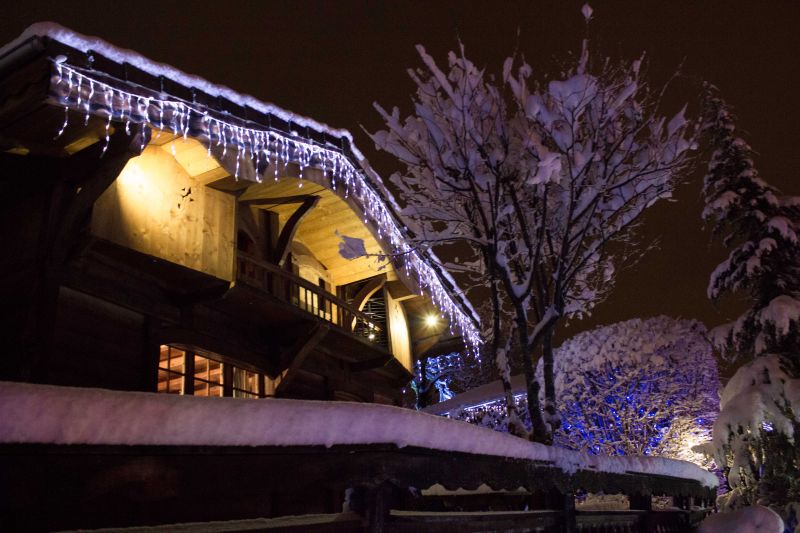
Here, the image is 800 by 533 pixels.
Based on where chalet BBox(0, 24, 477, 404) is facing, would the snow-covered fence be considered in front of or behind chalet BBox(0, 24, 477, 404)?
in front

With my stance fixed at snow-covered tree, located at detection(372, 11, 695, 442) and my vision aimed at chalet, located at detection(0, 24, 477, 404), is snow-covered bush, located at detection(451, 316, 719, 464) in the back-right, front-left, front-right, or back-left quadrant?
back-right

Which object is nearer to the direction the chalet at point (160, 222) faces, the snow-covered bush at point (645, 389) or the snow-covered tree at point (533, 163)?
the snow-covered tree

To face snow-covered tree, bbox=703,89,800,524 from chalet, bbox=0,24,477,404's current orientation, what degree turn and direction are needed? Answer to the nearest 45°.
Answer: approximately 45° to its left

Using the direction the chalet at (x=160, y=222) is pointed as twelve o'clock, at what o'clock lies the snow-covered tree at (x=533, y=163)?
The snow-covered tree is roughly at 11 o'clock from the chalet.

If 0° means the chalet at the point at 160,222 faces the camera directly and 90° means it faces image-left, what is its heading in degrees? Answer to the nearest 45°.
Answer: approximately 315°

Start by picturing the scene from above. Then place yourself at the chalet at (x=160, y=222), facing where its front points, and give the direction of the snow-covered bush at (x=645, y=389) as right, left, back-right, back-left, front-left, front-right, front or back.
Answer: left
